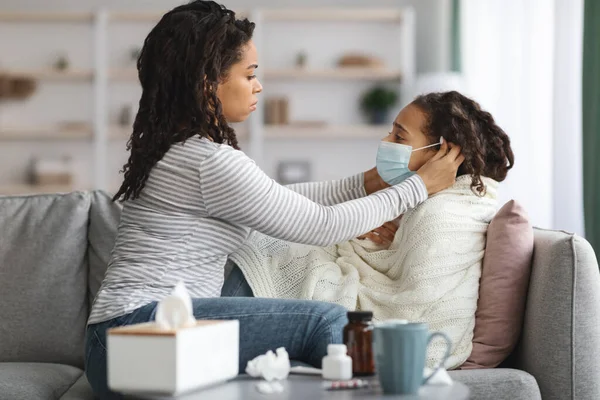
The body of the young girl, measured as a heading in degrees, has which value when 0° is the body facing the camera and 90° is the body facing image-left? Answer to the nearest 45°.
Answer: approximately 90°

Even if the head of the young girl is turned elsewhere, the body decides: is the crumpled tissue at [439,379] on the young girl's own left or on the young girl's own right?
on the young girl's own left

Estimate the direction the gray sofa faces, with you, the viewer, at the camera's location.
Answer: facing the viewer

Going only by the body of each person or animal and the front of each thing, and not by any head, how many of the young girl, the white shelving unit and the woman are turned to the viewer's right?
1

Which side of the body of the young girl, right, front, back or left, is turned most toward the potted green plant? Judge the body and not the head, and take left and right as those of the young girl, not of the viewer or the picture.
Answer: right

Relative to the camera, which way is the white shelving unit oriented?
toward the camera

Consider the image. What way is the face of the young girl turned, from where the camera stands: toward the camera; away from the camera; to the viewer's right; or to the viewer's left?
to the viewer's left

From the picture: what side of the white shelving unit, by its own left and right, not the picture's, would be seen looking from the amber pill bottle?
front

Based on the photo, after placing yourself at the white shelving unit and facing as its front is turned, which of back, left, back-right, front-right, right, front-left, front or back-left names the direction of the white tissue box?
front

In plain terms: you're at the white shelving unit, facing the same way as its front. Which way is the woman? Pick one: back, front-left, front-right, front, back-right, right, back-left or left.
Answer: front

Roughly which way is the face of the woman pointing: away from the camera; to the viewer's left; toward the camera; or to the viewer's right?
to the viewer's right

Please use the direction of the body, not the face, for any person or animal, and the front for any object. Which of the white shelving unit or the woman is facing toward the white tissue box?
the white shelving unit

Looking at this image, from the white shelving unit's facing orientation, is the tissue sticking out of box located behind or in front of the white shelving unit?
in front

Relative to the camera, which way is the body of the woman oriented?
to the viewer's right

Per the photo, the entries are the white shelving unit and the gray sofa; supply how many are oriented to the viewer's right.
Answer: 0

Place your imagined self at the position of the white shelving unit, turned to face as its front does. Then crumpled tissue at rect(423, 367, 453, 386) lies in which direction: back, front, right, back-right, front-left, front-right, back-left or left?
front

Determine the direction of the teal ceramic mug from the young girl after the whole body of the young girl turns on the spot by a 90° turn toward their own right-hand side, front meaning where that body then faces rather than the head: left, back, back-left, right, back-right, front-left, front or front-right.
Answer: back

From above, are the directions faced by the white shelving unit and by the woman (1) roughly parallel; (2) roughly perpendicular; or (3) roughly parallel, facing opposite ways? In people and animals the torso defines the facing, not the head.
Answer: roughly perpendicular

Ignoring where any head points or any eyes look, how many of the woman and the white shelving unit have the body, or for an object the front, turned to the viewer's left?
0
